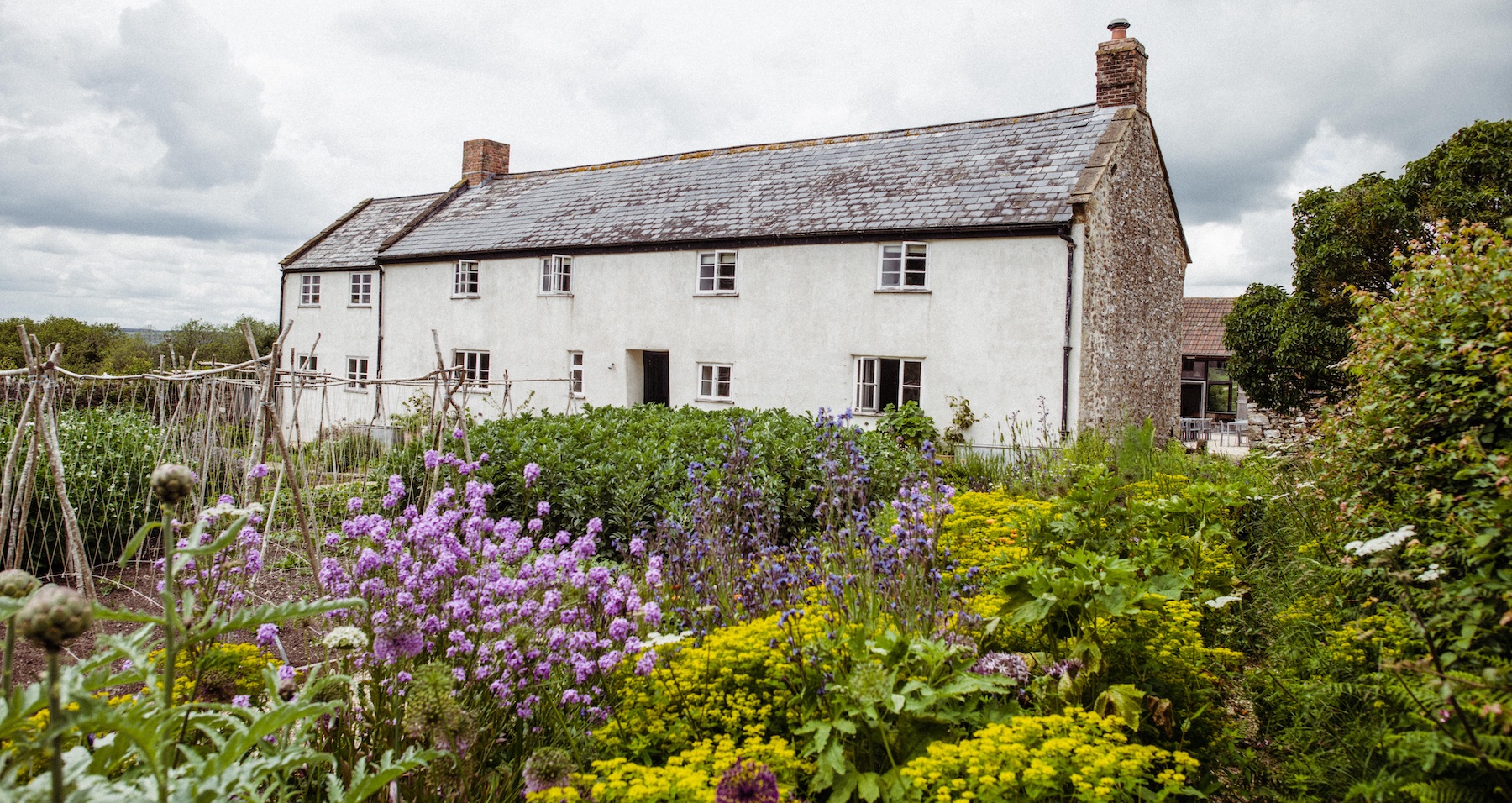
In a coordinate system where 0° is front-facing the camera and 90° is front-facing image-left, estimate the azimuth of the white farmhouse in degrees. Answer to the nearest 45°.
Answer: approximately 45°

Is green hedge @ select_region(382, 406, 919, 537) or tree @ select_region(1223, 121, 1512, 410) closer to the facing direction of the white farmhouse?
the green hedge

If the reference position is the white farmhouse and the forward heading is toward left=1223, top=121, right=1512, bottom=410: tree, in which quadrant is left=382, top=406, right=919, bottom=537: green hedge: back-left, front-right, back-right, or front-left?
back-right

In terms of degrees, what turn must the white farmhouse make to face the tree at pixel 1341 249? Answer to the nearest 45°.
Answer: approximately 135° to its left

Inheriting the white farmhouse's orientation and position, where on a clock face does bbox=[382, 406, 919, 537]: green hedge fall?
The green hedge is roughly at 11 o'clock from the white farmhouse.
